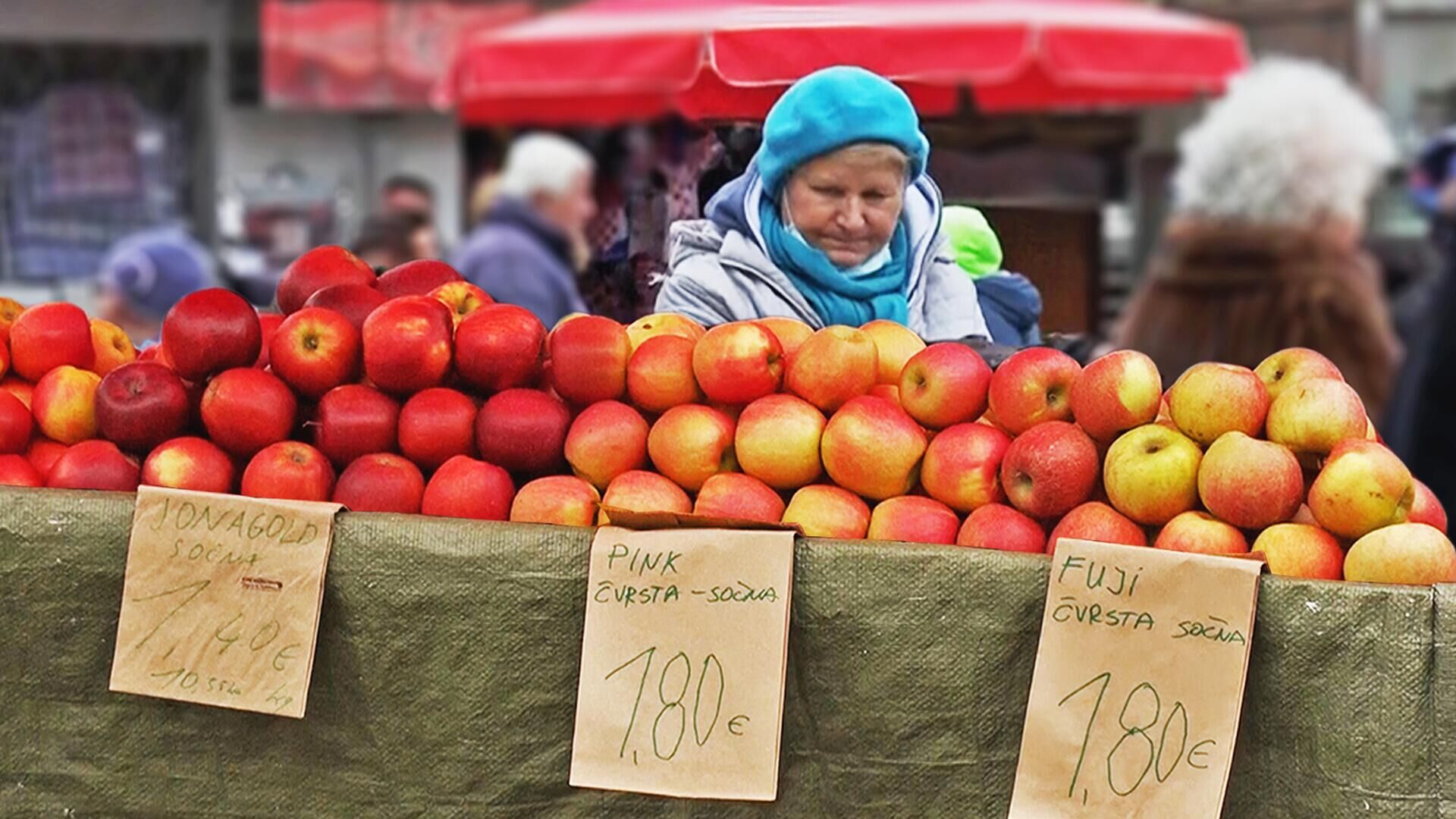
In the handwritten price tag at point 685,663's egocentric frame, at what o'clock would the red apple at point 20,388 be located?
The red apple is roughly at 4 o'clock from the handwritten price tag.

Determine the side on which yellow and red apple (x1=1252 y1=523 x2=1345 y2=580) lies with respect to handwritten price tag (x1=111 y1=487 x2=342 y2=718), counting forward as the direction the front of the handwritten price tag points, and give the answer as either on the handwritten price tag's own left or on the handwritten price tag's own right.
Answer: on the handwritten price tag's own left

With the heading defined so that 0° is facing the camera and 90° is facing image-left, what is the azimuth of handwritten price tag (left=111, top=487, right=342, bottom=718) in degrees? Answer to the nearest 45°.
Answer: approximately 0°

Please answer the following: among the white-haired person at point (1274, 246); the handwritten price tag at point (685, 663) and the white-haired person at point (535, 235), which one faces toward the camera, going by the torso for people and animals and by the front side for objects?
the handwritten price tag

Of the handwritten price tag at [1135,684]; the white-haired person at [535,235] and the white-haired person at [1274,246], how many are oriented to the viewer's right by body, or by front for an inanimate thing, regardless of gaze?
1

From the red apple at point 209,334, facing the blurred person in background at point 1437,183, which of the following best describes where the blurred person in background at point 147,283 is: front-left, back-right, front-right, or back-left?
front-left

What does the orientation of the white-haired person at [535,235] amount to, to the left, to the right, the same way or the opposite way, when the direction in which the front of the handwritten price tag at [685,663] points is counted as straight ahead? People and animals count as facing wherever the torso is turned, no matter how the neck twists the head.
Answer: to the left

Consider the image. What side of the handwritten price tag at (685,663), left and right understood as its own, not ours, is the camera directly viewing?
front

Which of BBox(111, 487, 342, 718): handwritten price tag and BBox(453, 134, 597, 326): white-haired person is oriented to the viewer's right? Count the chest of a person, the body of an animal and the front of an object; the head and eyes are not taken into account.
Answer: the white-haired person

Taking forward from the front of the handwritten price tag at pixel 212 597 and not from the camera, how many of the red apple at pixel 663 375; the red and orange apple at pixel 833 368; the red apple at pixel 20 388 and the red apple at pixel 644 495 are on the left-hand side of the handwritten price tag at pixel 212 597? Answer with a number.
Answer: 3

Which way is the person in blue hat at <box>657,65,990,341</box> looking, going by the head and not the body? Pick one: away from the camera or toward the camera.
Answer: toward the camera

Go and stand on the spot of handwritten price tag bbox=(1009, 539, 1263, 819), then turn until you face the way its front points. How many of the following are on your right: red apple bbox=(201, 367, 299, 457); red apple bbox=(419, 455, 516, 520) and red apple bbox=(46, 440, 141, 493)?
3

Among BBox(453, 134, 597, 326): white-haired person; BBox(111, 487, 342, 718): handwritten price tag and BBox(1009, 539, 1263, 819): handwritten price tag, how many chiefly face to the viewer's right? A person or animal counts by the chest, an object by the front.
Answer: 1

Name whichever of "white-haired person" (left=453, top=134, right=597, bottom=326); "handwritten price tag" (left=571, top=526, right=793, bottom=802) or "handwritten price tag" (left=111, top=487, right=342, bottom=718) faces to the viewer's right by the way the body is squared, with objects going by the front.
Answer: the white-haired person

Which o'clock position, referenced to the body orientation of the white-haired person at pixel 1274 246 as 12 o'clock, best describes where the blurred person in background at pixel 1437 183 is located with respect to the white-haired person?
The blurred person in background is roughly at 2 o'clock from the white-haired person.

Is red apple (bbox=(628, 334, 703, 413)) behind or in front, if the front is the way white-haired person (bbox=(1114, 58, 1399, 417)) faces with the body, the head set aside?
behind

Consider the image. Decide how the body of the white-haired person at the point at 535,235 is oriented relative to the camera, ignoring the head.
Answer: to the viewer's right

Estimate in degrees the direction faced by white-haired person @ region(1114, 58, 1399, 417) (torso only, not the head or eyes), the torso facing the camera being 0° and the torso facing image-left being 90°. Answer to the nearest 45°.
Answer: approximately 180°
